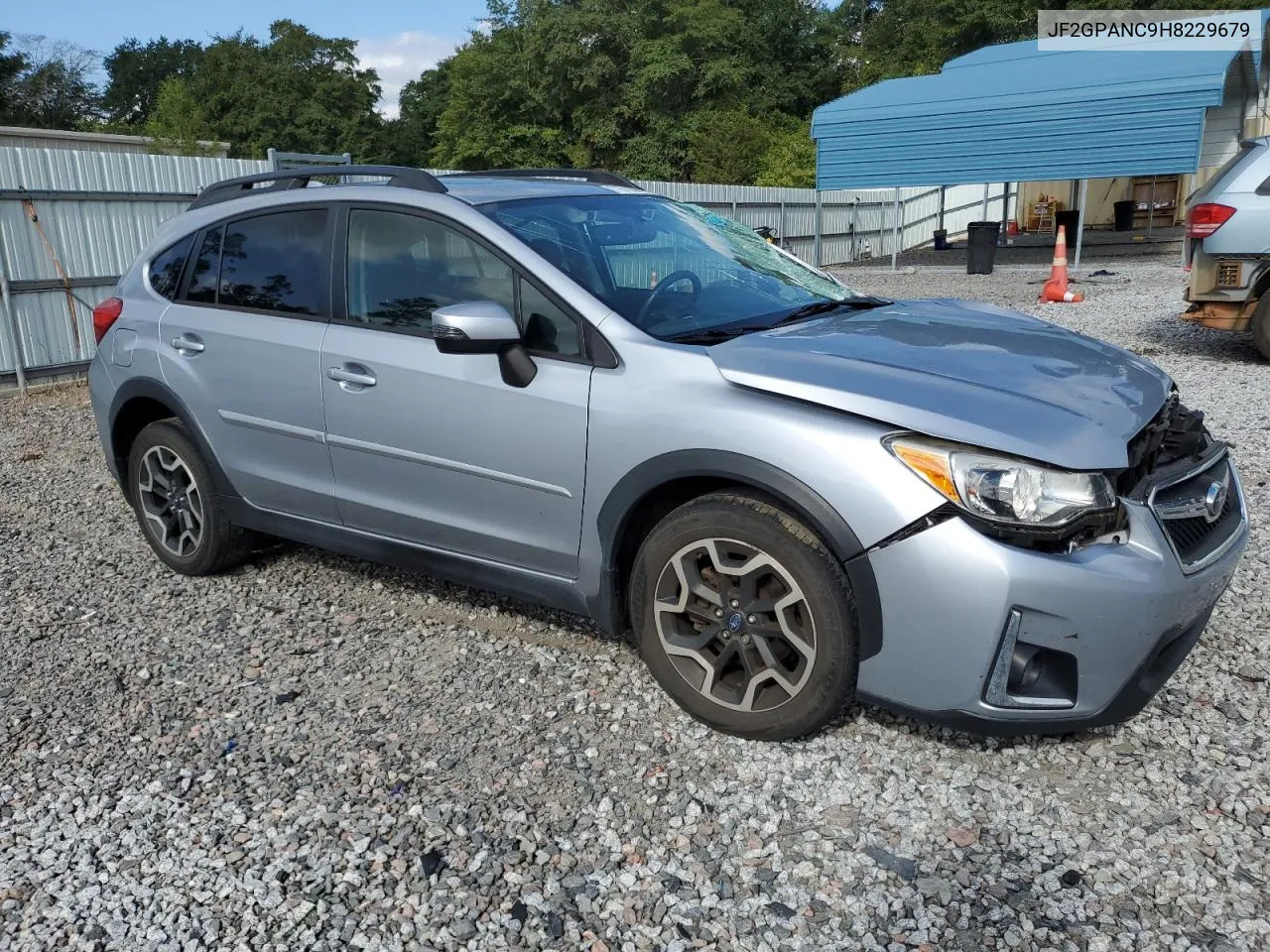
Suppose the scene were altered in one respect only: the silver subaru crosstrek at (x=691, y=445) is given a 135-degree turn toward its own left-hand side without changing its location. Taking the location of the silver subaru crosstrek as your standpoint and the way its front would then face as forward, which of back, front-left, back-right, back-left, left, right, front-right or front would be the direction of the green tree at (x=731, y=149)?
front

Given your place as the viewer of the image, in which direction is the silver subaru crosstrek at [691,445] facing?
facing the viewer and to the right of the viewer

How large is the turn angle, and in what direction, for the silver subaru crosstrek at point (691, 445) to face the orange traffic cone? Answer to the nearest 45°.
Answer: approximately 90° to its left

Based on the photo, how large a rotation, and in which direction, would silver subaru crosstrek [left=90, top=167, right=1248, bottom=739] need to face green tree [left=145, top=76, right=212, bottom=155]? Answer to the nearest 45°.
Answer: approximately 180°

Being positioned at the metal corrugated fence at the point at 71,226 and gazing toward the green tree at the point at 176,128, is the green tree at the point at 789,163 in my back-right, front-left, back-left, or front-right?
front-right

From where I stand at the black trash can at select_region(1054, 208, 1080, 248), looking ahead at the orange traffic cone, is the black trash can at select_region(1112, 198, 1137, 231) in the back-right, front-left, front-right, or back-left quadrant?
back-left

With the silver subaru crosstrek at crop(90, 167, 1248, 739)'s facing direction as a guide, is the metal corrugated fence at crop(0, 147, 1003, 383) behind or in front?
behind

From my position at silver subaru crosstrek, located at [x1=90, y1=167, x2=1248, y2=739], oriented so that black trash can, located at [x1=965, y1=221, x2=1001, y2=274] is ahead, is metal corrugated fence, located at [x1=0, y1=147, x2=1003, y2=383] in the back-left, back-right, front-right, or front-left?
front-left

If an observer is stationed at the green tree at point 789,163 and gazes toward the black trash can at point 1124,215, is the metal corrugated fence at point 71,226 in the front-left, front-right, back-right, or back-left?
front-right

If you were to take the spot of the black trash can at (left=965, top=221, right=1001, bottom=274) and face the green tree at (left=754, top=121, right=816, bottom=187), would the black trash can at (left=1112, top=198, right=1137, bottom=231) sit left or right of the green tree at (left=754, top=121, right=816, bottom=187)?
right
